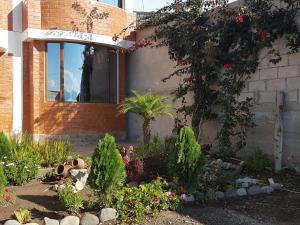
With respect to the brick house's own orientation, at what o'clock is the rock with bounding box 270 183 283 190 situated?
The rock is roughly at 11 o'clock from the brick house.

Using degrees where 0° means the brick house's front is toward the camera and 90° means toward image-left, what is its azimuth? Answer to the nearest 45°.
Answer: approximately 0°

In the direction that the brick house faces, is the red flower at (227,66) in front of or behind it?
in front

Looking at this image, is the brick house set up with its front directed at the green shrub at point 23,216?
yes

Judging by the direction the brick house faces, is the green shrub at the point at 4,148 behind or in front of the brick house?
in front

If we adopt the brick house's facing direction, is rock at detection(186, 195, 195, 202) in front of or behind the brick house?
in front
